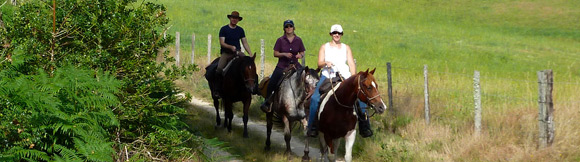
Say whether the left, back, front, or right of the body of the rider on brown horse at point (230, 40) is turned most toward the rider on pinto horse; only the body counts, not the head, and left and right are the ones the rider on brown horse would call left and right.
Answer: front

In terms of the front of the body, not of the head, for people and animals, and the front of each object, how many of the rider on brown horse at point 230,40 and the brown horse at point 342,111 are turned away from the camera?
0

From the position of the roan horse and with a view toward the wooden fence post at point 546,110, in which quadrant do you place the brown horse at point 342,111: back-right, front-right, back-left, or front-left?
front-right

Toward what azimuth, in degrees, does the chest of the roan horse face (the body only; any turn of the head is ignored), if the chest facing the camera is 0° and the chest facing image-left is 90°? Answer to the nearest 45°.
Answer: approximately 315°

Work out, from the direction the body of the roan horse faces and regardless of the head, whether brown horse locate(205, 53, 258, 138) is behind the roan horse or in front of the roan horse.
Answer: behind

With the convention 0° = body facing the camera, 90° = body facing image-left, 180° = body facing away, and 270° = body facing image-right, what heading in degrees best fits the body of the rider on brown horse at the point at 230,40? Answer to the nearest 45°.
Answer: approximately 315°

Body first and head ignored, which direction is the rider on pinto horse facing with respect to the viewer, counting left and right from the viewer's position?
facing the viewer

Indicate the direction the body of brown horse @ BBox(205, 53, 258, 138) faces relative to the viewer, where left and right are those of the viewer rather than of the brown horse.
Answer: facing the viewer and to the right of the viewer

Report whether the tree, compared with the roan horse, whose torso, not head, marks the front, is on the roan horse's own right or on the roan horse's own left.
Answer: on the roan horse's own right
